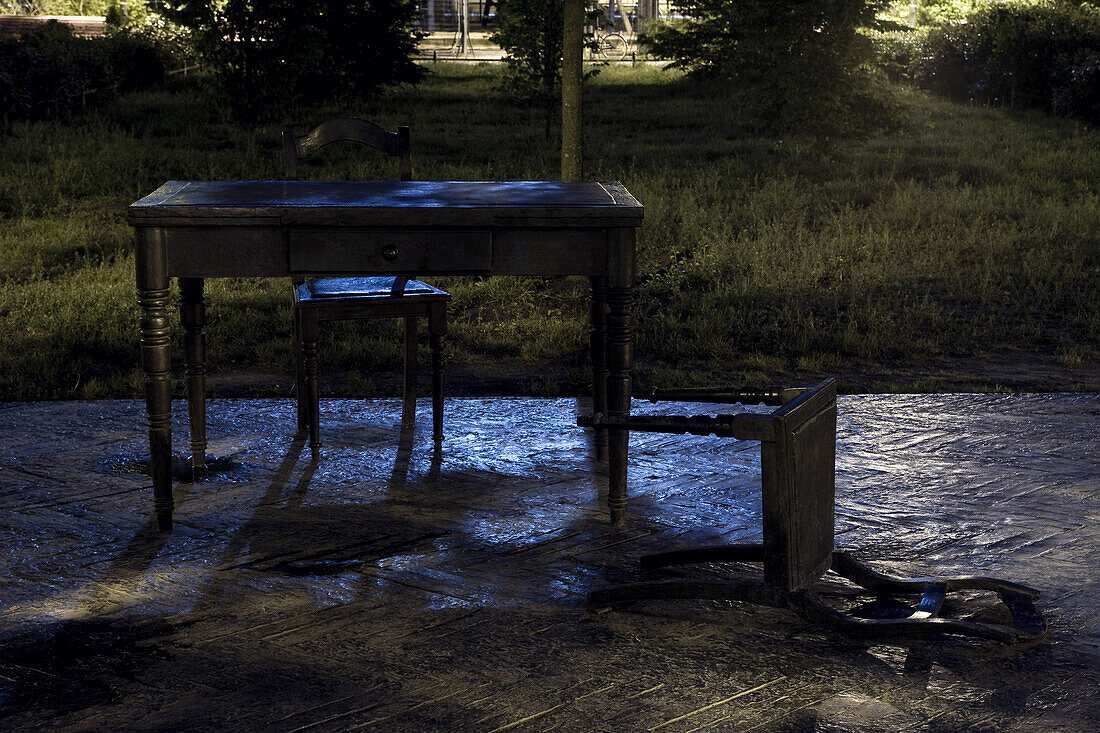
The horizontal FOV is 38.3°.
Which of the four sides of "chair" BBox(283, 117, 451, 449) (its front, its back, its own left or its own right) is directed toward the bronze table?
front

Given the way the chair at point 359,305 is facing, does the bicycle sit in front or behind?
behind

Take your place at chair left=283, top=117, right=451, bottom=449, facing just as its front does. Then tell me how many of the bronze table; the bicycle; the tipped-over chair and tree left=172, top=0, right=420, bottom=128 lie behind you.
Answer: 2

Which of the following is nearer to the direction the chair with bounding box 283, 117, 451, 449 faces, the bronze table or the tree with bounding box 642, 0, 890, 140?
the bronze table

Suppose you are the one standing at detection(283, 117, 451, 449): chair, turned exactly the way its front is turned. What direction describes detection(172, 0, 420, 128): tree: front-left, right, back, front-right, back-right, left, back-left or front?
back

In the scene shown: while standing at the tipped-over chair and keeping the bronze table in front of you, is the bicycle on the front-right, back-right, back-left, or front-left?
front-right

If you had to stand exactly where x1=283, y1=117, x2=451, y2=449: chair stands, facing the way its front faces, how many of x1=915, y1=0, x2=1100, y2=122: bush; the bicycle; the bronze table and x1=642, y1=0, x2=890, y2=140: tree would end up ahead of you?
1

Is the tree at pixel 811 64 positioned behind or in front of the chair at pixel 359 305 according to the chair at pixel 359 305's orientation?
behind

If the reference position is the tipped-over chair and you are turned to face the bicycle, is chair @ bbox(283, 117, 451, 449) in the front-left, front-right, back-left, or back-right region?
front-left

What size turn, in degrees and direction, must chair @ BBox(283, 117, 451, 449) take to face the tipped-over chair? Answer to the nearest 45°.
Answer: approximately 45° to its left

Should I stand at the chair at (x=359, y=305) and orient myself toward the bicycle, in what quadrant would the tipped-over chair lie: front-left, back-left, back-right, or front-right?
back-right

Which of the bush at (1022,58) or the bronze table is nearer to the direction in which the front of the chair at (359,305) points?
the bronze table

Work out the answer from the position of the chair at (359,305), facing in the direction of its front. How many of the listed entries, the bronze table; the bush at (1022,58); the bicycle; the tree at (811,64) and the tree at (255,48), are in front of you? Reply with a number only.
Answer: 1

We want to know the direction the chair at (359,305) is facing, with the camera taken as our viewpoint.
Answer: facing the viewer
